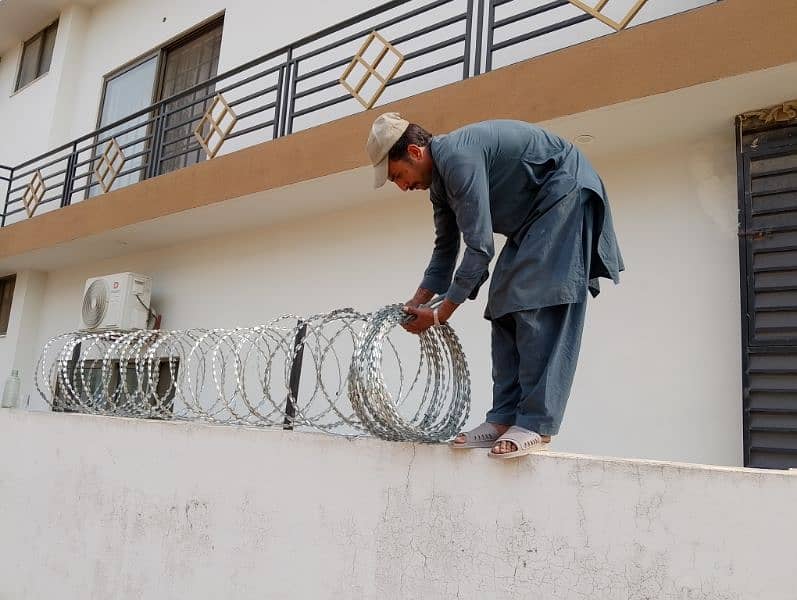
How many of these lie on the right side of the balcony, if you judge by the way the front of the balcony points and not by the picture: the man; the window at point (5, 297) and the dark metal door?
1

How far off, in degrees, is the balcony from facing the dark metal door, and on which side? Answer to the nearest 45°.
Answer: approximately 90° to its left

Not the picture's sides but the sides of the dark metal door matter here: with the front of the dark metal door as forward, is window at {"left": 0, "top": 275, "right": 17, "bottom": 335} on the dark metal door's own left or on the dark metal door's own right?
on the dark metal door's own right

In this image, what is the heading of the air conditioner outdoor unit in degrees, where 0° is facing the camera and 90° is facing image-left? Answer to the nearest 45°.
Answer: approximately 45°

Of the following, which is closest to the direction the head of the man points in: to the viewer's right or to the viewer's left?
to the viewer's left

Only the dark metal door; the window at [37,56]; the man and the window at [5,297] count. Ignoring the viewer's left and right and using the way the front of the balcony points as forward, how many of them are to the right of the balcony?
2

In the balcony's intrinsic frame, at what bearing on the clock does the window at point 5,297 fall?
The window is roughly at 3 o'clock from the balcony.

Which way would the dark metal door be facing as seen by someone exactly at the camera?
facing the viewer and to the left of the viewer

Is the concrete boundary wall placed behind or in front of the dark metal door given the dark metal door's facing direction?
in front

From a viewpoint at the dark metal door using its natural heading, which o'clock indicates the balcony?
The balcony is roughly at 2 o'clock from the dark metal door.

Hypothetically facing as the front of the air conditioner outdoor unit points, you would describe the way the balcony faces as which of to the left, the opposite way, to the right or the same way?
the same way

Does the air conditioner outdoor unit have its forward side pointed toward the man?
no

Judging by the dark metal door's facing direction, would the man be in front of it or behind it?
in front

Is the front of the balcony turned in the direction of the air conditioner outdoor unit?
no

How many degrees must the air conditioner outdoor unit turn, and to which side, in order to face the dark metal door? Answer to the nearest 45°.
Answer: approximately 90° to its left
